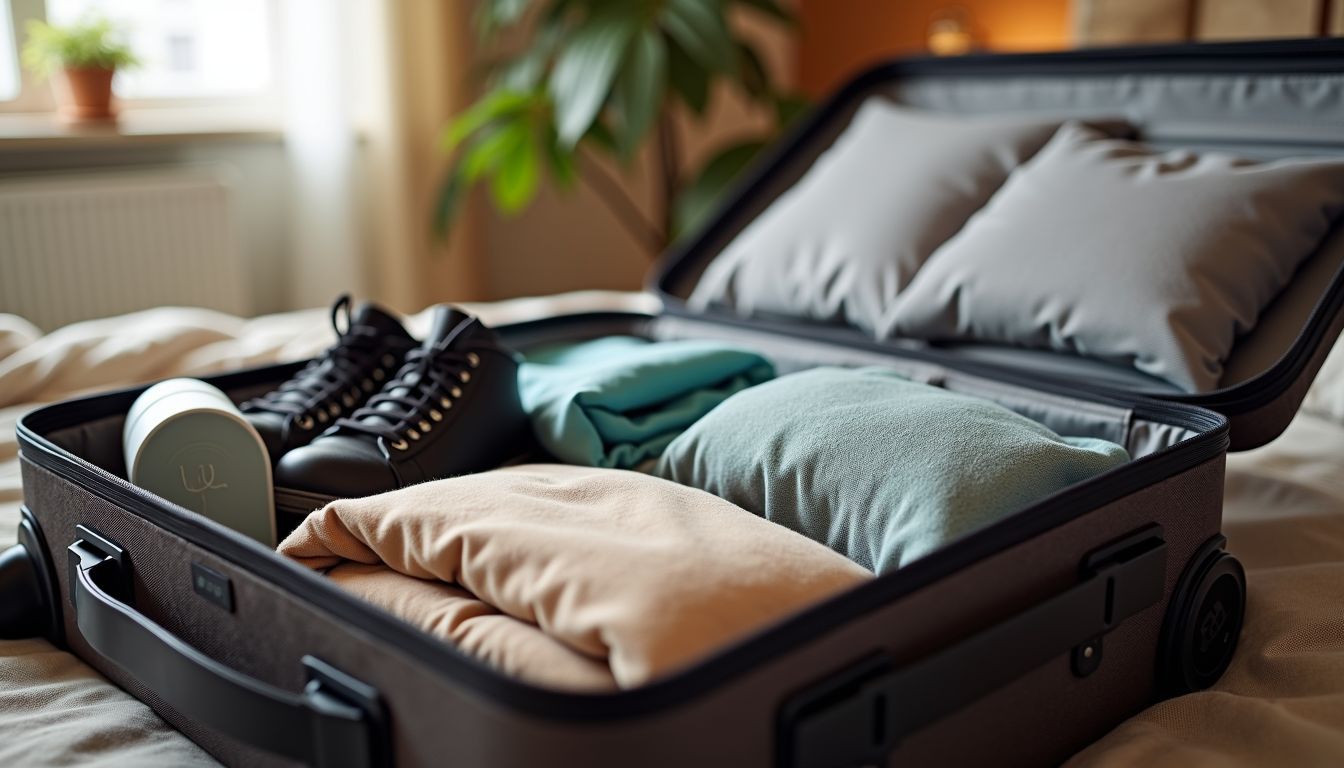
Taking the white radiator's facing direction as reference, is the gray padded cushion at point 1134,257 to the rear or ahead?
ahead

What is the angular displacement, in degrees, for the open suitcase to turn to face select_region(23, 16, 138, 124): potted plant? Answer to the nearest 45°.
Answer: approximately 90° to its right

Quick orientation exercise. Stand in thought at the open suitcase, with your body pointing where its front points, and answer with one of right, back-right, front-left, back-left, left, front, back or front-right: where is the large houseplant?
back-right

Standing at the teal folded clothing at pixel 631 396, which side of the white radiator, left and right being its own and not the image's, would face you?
front

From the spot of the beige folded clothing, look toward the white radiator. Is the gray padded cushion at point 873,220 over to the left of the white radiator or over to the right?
right

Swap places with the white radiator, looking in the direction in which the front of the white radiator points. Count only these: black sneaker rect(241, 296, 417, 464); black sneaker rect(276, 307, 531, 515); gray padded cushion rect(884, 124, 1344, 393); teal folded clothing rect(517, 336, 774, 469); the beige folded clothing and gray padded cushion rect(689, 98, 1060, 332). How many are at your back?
0

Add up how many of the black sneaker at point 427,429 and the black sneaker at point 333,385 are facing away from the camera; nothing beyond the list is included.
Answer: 0

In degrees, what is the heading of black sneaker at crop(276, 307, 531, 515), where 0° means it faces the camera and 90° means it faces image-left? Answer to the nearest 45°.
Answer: approximately 45°

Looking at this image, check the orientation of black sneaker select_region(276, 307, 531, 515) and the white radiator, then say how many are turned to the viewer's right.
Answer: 0

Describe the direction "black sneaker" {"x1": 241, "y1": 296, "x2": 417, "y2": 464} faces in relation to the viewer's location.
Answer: facing the viewer and to the left of the viewer

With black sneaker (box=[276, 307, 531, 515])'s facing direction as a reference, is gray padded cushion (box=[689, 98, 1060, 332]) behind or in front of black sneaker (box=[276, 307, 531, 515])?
behind

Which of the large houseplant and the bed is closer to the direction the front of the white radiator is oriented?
the bed

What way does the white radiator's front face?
toward the camera

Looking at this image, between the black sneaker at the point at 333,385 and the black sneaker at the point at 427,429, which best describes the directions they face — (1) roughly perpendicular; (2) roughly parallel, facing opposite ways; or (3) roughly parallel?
roughly parallel

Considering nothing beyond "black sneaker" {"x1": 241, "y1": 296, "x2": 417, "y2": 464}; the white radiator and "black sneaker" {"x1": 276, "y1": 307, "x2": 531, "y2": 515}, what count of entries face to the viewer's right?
0

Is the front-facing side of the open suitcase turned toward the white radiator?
no

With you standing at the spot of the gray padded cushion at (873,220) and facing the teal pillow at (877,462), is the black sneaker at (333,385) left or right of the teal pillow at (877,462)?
right
